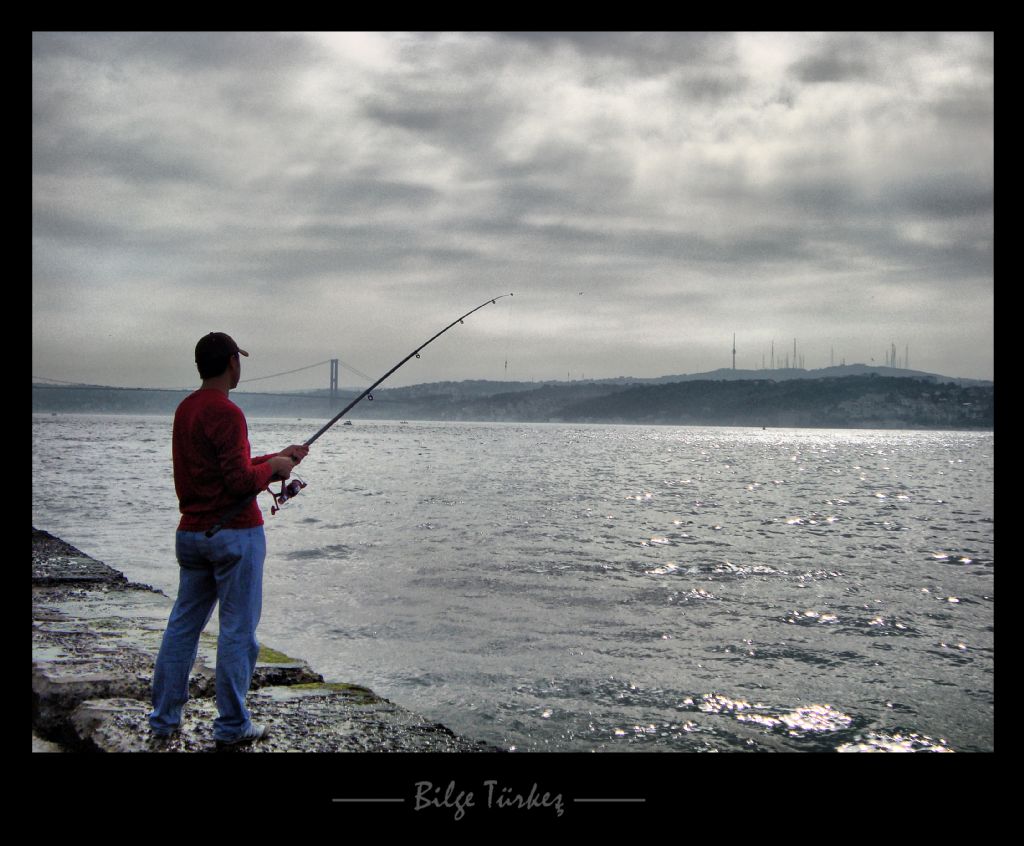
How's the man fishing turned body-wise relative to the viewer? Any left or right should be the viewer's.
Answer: facing away from the viewer and to the right of the viewer

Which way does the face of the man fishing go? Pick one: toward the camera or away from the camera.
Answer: away from the camera
